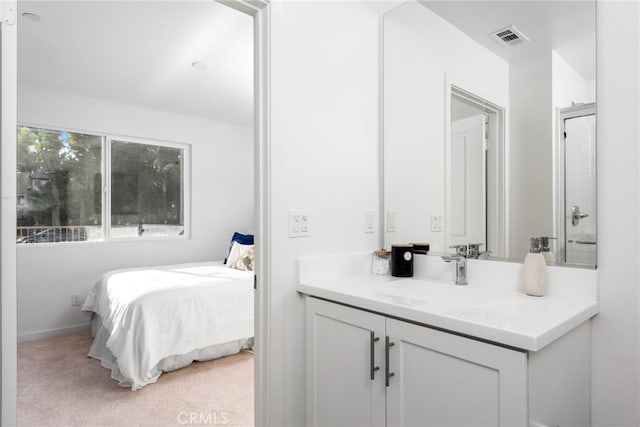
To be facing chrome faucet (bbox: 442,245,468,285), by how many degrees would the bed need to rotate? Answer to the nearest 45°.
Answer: approximately 90° to its left

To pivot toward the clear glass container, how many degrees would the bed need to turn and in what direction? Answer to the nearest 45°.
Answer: approximately 90° to its left

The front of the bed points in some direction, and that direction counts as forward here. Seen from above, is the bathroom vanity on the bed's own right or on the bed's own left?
on the bed's own left

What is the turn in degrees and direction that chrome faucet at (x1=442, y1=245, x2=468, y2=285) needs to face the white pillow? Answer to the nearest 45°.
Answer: approximately 90° to its right

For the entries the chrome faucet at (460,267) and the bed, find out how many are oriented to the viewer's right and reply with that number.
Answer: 0

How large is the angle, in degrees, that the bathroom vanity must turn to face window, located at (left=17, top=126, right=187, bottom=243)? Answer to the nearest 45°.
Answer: approximately 90° to its right

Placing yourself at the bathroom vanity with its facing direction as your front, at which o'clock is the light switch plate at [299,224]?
The light switch plate is roughly at 2 o'clock from the bathroom vanity.

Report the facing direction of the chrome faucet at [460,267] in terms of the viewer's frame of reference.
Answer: facing the viewer and to the left of the viewer

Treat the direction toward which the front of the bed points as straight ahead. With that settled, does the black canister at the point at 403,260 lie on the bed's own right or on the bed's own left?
on the bed's own left

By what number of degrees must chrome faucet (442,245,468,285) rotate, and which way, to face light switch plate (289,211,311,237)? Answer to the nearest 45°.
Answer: approximately 45° to its right
